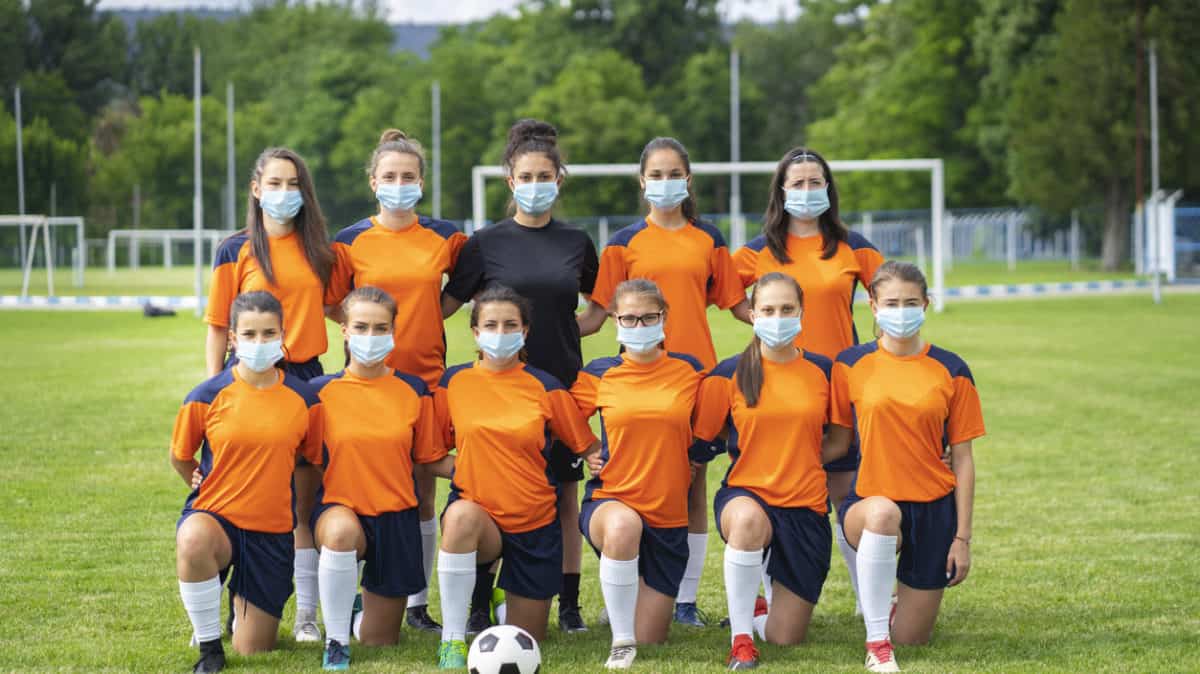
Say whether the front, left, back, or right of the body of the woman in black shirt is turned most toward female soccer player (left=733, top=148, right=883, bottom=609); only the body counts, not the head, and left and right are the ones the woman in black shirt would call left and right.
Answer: left

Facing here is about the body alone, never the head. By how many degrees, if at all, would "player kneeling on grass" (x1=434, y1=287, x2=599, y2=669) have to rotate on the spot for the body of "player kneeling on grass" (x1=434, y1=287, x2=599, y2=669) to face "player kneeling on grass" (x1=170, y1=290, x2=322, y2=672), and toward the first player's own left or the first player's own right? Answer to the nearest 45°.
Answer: approximately 90° to the first player's own right

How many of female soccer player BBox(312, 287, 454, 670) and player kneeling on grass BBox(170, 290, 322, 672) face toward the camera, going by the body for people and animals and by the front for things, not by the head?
2
